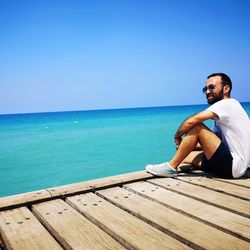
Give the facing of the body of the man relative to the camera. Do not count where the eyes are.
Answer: to the viewer's left
